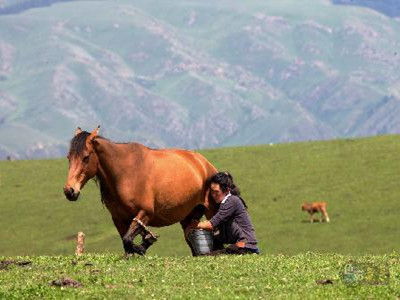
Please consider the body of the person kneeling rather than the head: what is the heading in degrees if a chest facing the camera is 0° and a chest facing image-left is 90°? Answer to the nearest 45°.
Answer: approximately 90°

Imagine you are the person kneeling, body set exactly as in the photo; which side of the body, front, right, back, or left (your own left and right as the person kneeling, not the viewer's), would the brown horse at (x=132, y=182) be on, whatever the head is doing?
front
